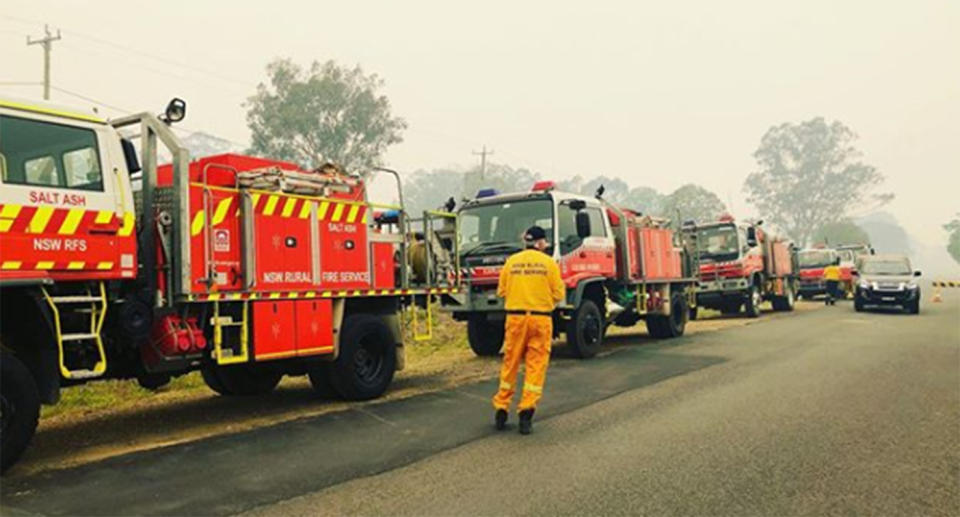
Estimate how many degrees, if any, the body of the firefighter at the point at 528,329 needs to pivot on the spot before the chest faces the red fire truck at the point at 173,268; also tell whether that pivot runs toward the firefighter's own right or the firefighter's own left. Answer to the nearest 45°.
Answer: approximately 90° to the firefighter's own left

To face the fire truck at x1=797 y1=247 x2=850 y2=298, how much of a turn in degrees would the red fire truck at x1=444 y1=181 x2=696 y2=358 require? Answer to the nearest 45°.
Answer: approximately 180°

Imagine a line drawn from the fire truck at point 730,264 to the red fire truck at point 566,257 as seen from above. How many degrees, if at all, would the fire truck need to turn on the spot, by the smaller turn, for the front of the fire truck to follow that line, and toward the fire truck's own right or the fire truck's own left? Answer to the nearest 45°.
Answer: approximately 45° to the fire truck's own left

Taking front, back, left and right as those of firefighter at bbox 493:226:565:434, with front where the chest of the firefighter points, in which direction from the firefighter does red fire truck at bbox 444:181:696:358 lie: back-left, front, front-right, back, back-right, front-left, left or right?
front

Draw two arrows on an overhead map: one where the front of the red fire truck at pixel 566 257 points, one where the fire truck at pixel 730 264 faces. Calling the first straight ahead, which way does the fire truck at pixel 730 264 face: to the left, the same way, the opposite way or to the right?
the same way

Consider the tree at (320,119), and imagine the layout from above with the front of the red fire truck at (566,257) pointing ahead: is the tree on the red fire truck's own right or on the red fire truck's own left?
on the red fire truck's own right

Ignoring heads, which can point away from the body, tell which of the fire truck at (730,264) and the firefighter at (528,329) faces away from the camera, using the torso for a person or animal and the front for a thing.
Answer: the firefighter

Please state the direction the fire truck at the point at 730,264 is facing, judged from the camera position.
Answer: facing the viewer and to the left of the viewer

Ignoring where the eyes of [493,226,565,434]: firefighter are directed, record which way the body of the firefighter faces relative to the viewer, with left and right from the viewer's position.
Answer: facing away from the viewer

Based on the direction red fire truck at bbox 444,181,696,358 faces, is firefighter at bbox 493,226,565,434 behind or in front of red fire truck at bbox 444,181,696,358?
in front

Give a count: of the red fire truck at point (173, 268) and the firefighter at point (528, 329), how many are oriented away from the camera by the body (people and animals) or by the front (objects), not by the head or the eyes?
1

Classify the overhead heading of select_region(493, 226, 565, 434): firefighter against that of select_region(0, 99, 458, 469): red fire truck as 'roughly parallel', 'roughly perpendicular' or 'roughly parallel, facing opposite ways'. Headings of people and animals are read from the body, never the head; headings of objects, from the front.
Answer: roughly parallel, facing opposite ways

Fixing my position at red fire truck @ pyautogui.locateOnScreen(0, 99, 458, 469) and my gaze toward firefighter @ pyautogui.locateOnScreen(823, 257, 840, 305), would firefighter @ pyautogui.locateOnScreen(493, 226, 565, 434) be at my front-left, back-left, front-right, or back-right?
front-right
